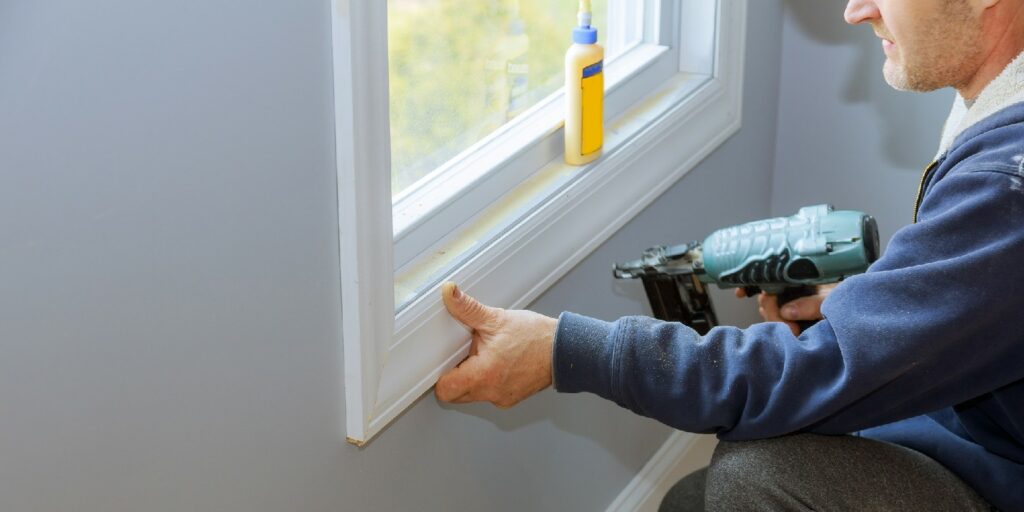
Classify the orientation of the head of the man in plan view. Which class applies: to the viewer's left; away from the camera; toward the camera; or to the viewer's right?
to the viewer's left

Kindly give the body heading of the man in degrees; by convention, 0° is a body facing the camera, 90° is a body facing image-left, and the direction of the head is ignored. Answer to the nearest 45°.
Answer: approximately 90°

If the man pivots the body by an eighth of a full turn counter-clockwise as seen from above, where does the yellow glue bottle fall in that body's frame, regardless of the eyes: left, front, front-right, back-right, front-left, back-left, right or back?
right
